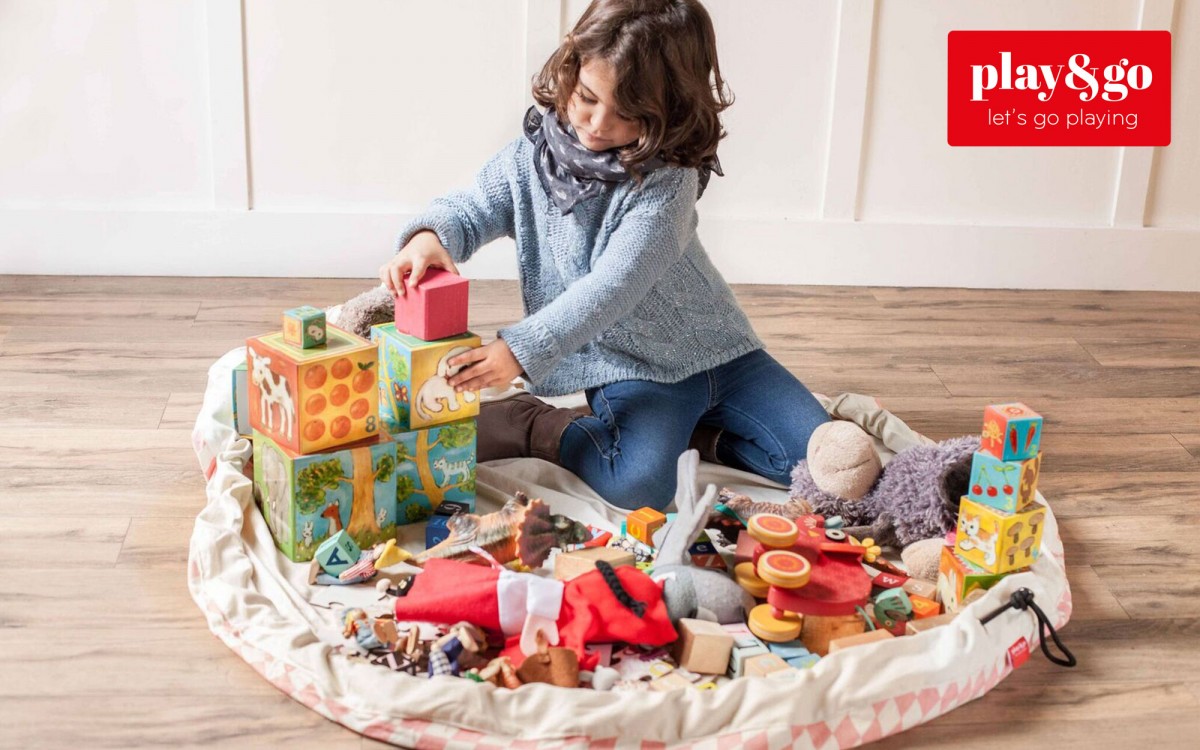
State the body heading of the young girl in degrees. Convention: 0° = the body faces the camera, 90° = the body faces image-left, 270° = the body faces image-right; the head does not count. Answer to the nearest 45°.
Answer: approximately 45°
